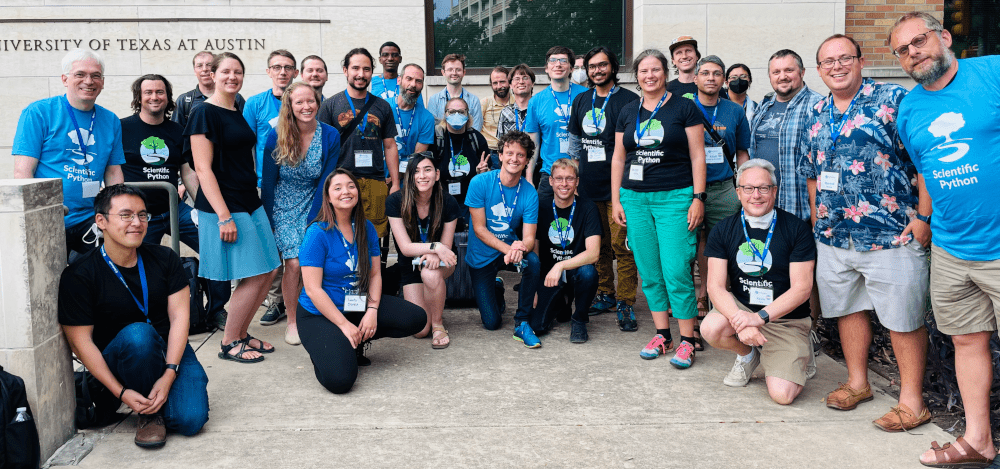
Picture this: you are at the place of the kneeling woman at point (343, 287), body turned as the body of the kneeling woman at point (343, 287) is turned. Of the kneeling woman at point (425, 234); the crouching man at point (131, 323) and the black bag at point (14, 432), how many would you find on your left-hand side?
1

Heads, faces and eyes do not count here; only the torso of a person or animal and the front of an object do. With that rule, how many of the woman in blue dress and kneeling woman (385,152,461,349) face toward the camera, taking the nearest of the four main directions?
2

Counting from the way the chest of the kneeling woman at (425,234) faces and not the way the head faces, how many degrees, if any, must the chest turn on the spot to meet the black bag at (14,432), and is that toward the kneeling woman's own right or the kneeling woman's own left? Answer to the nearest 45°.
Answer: approximately 45° to the kneeling woman's own right

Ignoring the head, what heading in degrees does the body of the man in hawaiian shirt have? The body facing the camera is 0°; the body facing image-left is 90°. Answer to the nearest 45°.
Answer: approximately 45°

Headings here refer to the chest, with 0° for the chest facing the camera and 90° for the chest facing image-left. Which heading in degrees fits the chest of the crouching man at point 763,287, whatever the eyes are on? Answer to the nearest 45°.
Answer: approximately 0°

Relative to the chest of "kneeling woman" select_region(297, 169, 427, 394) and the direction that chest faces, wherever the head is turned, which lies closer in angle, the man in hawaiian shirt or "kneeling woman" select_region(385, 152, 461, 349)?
the man in hawaiian shirt

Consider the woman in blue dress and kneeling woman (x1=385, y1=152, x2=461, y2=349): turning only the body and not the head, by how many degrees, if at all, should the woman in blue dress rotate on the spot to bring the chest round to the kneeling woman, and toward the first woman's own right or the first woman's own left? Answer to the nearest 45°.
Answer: approximately 90° to the first woman's own left
